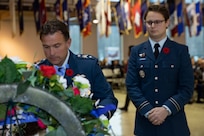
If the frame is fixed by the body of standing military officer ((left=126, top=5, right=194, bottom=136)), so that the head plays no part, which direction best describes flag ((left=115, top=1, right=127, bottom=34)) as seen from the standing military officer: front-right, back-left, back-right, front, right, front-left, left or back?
back

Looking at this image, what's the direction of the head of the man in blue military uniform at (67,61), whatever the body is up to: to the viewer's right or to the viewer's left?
to the viewer's left

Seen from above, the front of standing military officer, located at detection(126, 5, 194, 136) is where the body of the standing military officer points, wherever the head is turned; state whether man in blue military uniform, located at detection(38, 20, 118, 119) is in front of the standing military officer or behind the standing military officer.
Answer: in front

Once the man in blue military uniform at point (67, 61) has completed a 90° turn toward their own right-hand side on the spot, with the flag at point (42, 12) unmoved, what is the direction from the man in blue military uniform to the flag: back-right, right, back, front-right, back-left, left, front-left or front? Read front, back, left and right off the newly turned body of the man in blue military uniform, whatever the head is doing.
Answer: front-right

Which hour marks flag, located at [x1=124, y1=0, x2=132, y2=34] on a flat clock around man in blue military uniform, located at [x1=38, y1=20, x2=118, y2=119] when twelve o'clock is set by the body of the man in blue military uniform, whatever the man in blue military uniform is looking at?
The flag is roughly at 5 o'clock from the man in blue military uniform.

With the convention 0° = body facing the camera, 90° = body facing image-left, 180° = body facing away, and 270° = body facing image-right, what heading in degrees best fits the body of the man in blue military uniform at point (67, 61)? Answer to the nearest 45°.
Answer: approximately 45°

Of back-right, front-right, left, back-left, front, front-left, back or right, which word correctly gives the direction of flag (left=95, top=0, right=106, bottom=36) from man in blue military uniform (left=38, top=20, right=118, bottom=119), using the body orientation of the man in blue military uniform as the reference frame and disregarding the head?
back-right

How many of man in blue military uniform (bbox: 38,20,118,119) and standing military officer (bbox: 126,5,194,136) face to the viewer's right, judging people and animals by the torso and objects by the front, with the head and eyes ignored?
0

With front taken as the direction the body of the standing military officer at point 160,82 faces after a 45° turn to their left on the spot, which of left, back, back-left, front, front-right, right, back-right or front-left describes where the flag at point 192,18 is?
back-left

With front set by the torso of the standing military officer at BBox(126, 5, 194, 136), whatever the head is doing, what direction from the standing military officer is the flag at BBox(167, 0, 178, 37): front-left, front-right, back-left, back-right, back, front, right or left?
back

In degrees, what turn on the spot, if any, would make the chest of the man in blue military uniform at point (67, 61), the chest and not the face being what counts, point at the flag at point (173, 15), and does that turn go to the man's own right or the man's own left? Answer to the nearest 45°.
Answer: approximately 135° to the man's own right

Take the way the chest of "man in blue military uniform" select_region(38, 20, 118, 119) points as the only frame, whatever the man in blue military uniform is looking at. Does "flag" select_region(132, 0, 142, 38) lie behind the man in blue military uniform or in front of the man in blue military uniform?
behind

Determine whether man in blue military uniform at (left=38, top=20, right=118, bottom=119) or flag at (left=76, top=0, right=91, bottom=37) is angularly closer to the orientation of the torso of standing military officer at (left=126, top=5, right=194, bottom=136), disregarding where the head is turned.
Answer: the man in blue military uniform
